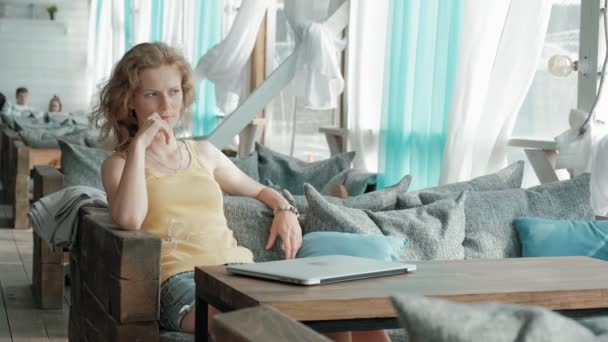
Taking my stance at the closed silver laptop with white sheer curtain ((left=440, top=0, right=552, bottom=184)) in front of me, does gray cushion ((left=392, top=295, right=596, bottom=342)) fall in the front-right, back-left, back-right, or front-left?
back-right

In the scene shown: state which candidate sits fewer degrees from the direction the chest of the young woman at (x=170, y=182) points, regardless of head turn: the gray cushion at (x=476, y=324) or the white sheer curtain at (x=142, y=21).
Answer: the gray cushion

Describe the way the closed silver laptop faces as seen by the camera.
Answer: facing away from the viewer and to the left of the viewer

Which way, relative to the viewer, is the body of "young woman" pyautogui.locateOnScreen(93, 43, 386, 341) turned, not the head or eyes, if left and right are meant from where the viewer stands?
facing the viewer and to the right of the viewer

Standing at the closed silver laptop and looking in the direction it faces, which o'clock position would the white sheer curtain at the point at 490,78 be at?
The white sheer curtain is roughly at 2 o'clock from the closed silver laptop.

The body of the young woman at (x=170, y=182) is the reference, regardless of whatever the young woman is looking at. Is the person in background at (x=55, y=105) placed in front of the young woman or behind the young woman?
behind

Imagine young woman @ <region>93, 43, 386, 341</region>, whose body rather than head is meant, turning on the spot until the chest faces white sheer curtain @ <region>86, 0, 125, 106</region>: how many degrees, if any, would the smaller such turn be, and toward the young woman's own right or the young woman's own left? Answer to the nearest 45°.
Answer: approximately 135° to the young woman's own left

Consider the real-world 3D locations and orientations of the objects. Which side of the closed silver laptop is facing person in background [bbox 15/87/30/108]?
front

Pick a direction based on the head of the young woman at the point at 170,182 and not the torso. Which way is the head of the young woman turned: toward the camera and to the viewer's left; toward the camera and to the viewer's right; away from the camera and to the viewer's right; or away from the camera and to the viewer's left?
toward the camera and to the viewer's right

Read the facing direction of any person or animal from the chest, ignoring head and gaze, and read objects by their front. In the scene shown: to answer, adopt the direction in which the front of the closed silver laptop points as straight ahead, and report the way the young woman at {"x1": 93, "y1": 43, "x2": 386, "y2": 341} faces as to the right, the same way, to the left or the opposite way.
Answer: the opposite way

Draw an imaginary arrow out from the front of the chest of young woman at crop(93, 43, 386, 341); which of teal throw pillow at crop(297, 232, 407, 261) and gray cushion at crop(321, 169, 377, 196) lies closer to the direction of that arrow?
the teal throw pillow

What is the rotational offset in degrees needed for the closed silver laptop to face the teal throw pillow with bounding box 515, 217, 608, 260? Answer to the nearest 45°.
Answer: approximately 90° to its right
